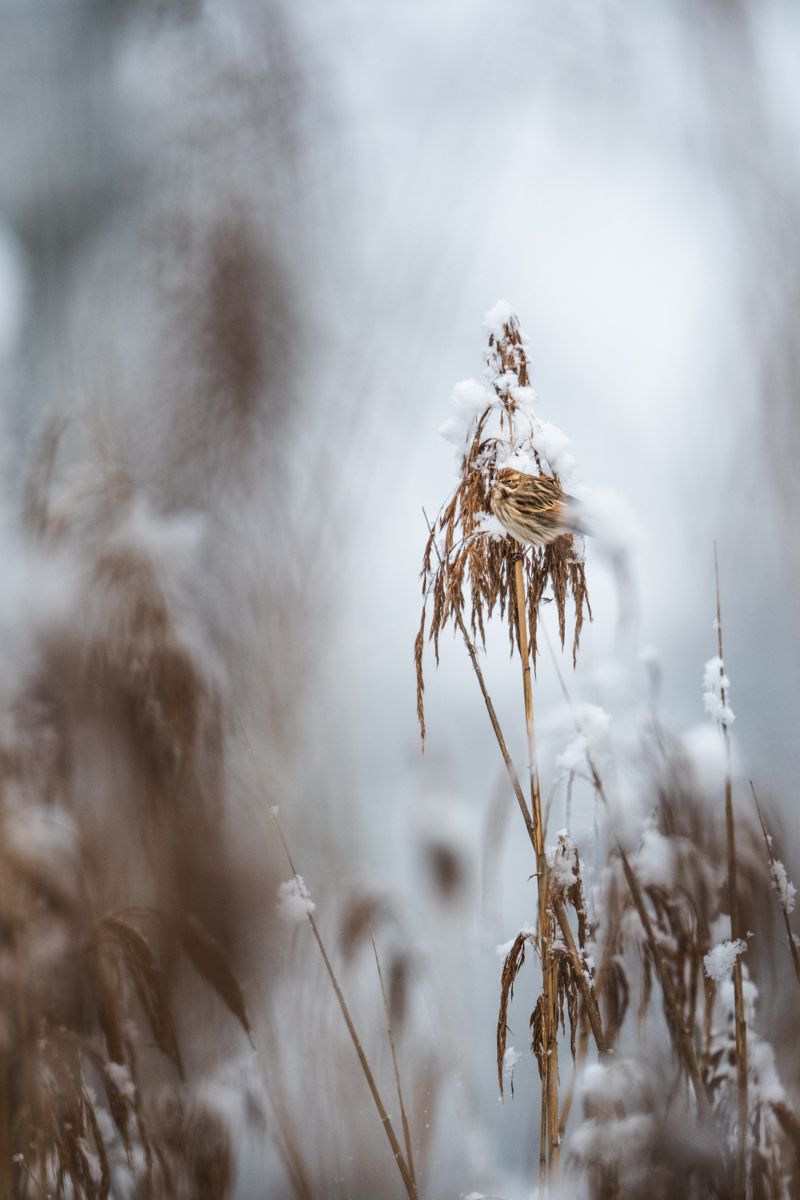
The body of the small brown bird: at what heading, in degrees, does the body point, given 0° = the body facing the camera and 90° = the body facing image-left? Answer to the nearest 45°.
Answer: approximately 90°
